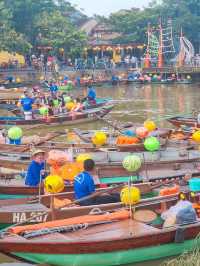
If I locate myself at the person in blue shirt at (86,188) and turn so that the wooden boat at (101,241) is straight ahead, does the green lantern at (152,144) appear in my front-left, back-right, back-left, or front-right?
back-left

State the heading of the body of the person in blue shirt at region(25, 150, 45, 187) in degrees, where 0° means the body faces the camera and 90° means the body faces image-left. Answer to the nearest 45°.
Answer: approximately 315°
